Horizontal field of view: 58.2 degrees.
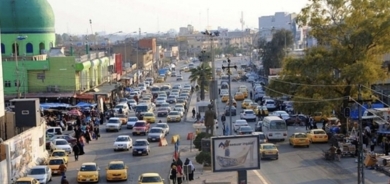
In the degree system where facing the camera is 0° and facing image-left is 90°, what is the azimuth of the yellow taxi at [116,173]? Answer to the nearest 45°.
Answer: approximately 0°

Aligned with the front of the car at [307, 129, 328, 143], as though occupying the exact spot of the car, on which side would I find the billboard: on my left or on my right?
on my left

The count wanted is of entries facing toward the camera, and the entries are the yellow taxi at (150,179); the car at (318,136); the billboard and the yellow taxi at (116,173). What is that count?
3

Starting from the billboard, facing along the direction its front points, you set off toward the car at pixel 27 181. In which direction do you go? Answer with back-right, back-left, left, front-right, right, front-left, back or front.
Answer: right

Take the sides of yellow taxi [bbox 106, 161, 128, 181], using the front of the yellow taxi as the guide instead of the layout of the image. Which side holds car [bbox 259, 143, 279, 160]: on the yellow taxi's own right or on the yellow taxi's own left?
on the yellow taxi's own left

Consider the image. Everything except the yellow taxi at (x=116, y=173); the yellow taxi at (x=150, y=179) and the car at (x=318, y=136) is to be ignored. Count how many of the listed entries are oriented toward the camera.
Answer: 2

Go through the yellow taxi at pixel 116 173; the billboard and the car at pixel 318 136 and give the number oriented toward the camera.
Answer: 2
